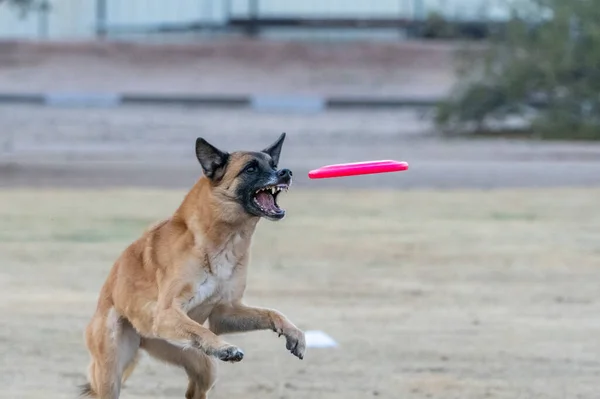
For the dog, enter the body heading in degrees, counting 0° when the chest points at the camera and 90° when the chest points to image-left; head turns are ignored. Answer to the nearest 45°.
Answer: approximately 315°

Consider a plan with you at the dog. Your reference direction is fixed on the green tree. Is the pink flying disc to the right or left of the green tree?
right

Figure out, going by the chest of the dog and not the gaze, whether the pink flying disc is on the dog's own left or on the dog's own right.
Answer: on the dog's own left

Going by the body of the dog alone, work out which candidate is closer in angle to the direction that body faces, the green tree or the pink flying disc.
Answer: the pink flying disc

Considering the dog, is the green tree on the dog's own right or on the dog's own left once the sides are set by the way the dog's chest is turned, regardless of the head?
on the dog's own left
